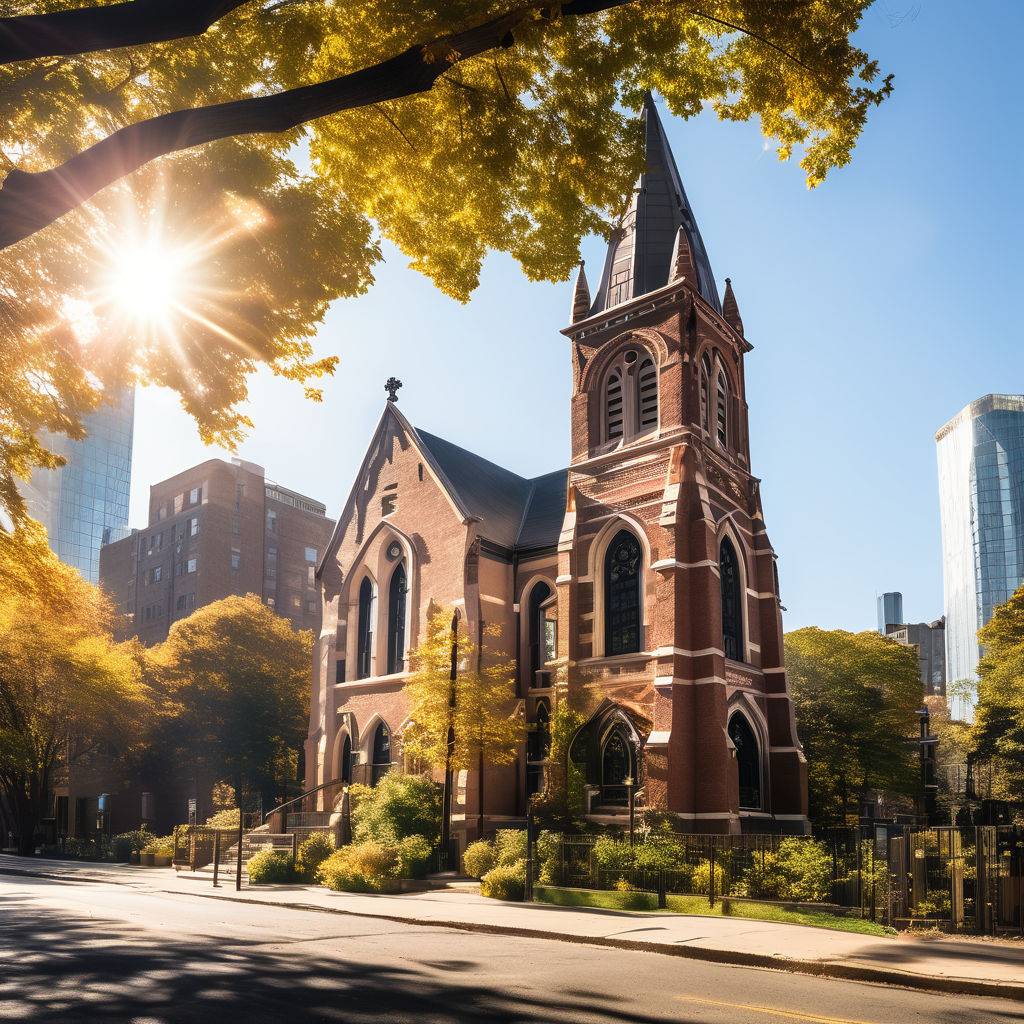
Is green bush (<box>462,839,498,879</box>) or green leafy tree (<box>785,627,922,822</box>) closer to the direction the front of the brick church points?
the green bush

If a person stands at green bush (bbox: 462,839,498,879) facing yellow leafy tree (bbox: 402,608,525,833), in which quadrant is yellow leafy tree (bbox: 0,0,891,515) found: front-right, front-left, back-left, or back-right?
back-left

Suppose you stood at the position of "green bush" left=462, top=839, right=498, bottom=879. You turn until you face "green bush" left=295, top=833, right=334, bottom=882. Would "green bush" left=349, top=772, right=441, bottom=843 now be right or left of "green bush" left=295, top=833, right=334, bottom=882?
right

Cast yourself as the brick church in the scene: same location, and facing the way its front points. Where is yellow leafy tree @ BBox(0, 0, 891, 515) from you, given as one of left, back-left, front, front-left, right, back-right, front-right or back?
front-left

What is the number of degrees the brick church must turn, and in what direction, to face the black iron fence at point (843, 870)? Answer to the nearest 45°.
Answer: approximately 45° to its left

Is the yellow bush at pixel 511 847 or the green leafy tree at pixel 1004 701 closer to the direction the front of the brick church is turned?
the yellow bush

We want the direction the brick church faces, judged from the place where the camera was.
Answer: facing the viewer and to the left of the viewer

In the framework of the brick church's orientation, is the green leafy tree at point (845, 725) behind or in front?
behind

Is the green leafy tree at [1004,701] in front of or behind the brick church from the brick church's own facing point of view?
behind

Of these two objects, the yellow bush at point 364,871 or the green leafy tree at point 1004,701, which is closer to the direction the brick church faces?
the yellow bush

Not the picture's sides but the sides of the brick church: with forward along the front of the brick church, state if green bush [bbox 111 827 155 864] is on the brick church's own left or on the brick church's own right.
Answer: on the brick church's own right

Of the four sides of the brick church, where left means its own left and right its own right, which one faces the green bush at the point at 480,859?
front

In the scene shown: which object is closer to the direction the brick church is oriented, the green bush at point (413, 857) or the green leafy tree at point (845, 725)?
the green bush
